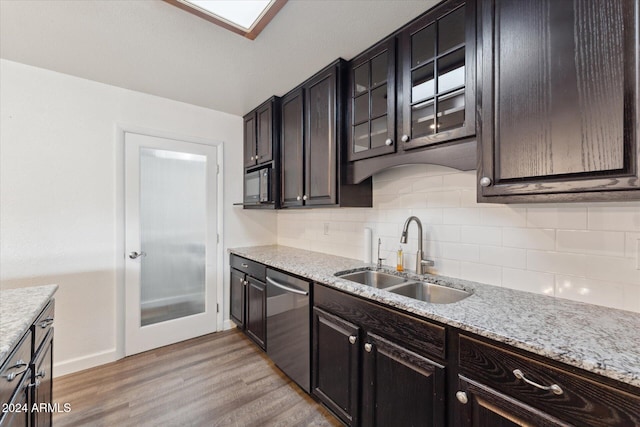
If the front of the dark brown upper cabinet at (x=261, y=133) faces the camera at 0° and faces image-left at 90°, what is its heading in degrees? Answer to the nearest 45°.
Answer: approximately 45°

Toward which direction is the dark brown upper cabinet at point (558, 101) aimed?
toward the camera

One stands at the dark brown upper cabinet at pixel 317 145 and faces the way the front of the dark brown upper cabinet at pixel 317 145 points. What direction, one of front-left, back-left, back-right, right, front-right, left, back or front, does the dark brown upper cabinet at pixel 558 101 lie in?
left

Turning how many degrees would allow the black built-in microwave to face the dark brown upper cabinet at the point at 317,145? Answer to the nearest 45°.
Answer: approximately 90° to its left

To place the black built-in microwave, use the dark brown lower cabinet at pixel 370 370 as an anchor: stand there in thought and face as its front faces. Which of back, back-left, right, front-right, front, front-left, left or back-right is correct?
right

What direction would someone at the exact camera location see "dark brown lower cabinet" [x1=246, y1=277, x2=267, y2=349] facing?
facing the viewer and to the left of the viewer

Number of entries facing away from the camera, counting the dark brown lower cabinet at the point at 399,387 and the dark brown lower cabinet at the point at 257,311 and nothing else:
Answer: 0

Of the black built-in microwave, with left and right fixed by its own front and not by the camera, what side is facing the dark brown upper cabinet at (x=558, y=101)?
left

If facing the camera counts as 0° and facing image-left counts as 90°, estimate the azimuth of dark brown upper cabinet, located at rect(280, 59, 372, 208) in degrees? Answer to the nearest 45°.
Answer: approximately 45°

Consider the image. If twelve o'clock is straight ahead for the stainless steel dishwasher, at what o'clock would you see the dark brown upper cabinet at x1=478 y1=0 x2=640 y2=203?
The dark brown upper cabinet is roughly at 9 o'clock from the stainless steel dishwasher.

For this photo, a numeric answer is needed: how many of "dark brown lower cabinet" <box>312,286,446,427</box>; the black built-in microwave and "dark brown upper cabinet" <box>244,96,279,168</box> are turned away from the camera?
0

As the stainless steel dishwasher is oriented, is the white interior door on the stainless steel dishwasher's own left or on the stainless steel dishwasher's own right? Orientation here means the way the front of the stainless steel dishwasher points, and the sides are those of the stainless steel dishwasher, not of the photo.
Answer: on the stainless steel dishwasher's own right

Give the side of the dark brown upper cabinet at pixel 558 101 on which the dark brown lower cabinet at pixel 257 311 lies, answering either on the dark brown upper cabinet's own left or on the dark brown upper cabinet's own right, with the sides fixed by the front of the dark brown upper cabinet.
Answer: on the dark brown upper cabinet's own right
